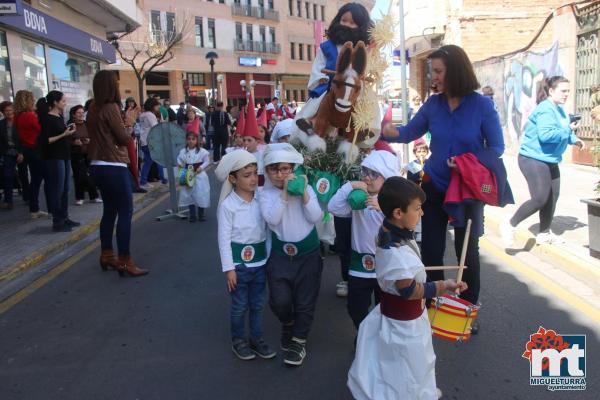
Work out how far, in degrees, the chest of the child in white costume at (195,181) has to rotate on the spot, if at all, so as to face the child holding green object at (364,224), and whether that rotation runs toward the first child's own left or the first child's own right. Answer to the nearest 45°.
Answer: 0° — they already face them

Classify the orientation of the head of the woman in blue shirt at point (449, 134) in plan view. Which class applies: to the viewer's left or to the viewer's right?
to the viewer's left

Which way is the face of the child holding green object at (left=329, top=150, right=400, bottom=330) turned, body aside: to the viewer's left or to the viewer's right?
to the viewer's left

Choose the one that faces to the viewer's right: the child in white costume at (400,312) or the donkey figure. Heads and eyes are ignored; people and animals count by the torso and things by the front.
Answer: the child in white costume

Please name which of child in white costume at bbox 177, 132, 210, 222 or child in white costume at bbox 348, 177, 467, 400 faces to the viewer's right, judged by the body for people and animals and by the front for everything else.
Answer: child in white costume at bbox 348, 177, 467, 400

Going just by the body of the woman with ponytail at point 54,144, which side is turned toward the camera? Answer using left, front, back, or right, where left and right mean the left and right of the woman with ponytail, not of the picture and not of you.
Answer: right

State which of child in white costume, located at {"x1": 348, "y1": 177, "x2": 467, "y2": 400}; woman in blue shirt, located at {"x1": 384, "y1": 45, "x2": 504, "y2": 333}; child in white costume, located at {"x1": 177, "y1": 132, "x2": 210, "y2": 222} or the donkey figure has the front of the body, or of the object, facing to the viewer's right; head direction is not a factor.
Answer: child in white costume, located at {"x1": 348, "y1": 177, "x2": 467, "y2": 400}

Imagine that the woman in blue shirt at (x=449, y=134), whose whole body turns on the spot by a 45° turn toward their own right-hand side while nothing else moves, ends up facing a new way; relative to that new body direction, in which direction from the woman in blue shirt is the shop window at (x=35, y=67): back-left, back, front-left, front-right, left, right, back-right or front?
front-right

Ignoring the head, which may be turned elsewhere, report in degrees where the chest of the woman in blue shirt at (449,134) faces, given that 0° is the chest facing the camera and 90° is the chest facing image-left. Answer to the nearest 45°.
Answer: approximately 45°

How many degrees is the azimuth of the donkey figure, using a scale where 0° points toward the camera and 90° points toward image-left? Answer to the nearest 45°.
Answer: approximately 0°

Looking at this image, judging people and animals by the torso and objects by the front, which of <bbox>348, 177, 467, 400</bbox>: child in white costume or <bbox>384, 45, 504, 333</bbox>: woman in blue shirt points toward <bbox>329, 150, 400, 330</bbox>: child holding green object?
the woman in blue shirt

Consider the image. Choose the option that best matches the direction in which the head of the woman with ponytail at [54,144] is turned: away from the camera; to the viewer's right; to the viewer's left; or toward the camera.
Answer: to the viewer's right
